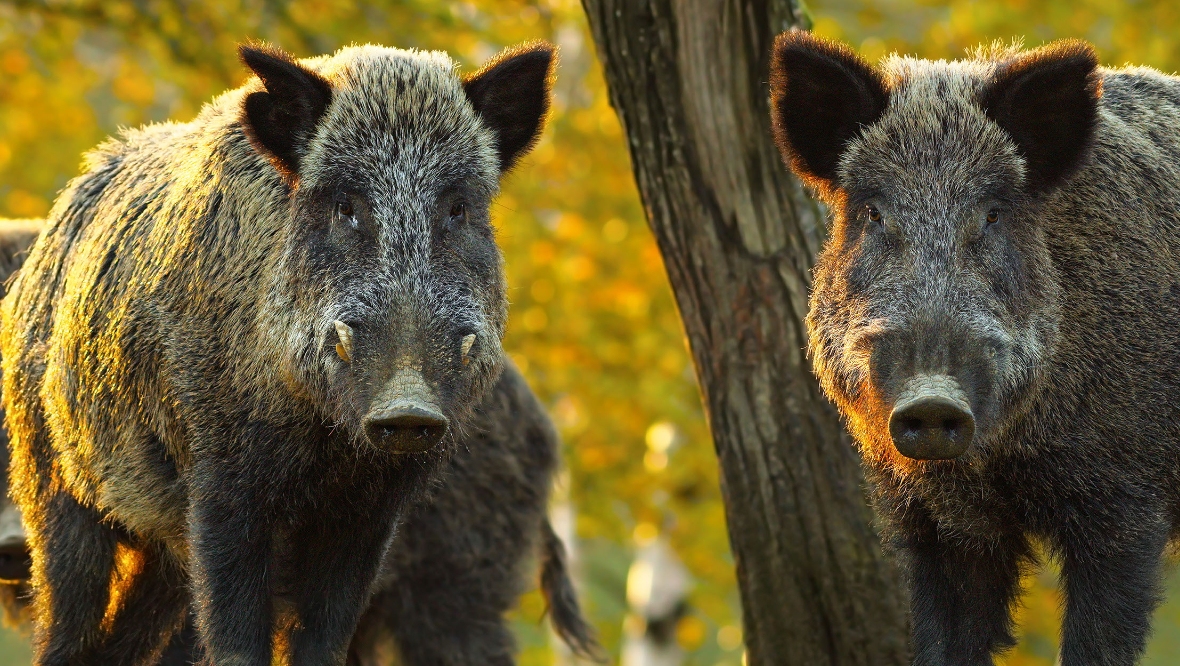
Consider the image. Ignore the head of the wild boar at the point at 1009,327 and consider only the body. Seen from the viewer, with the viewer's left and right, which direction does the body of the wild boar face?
facing the viewer and to the left of the viewer

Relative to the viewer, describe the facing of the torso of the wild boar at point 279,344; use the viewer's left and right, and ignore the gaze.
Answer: facing the viewer and to the right of the viewer

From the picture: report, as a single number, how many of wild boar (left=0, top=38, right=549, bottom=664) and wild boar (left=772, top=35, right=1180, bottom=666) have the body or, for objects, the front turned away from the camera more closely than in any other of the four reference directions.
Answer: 0
